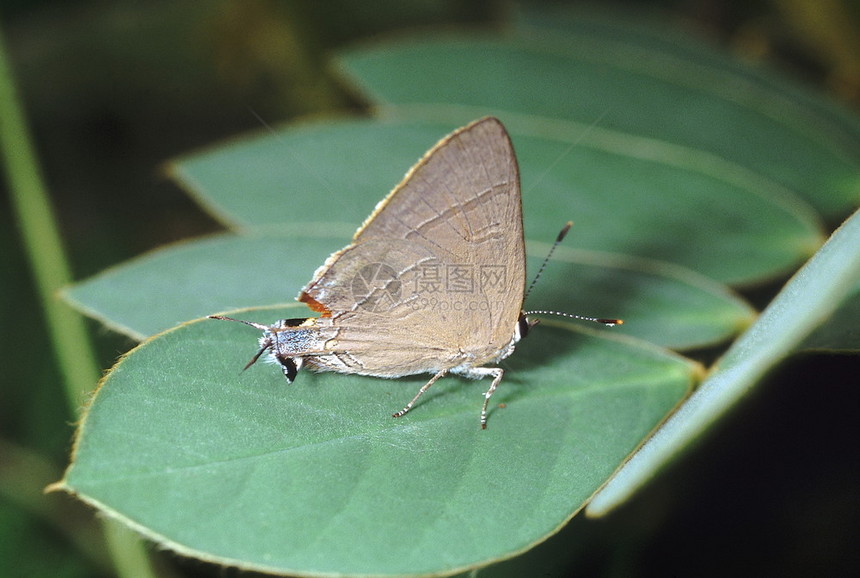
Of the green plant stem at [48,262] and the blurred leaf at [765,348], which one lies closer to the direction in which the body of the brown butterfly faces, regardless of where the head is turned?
the blurred leaf

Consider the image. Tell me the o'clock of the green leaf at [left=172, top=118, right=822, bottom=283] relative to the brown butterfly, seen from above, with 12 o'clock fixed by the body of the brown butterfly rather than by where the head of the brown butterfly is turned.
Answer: The green leaf is roughly at 10 o'clock from the brown butterfly.

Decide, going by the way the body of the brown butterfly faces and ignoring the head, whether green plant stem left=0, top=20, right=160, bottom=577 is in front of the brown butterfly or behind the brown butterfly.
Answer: behind

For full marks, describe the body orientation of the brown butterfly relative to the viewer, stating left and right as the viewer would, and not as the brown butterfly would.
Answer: facing to the right of the viewer

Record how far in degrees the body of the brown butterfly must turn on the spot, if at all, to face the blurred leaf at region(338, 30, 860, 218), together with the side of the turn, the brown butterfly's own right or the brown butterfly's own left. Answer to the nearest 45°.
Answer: approximately 45° to the brown butterfly's own left

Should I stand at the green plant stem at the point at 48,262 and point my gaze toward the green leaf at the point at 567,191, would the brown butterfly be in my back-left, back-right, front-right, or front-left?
front-right

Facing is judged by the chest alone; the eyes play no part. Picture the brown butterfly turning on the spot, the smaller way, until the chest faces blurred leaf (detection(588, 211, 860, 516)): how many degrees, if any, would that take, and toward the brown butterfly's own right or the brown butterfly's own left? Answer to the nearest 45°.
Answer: approximately 45° to the brown butterfly's own right
